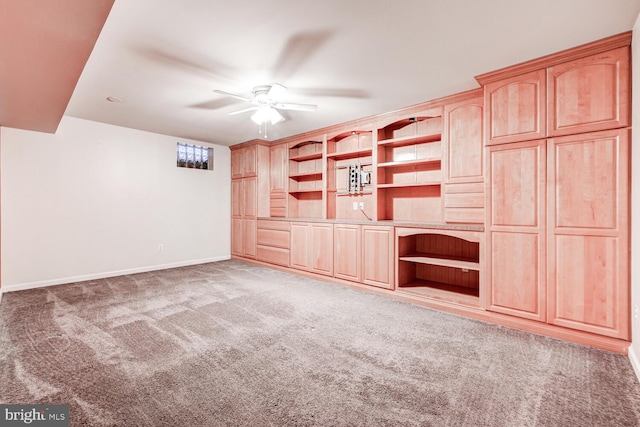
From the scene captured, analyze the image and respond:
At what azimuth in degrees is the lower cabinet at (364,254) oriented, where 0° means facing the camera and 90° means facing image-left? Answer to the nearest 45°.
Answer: approximately 45°

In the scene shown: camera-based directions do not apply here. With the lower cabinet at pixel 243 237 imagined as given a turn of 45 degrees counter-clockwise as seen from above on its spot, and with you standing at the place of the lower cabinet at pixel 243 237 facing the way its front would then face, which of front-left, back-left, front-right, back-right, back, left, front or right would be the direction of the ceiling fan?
front

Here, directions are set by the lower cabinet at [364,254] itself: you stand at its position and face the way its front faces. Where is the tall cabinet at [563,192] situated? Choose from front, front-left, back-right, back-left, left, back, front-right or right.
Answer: left

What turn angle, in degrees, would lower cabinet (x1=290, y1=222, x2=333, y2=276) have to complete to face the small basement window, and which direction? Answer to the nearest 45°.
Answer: approximately 90° to its right

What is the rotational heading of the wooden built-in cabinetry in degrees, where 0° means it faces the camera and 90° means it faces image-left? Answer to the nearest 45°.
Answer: approximately 45°

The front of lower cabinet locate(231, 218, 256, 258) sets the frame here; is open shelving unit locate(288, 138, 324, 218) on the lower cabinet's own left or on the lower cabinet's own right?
on the lower cabinet's own left

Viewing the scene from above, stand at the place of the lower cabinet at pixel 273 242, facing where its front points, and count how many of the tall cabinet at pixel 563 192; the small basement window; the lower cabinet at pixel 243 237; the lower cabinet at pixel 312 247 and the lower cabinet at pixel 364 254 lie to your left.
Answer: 3

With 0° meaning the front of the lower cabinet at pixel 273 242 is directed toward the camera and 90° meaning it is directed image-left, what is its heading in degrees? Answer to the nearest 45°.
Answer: approximately 45°

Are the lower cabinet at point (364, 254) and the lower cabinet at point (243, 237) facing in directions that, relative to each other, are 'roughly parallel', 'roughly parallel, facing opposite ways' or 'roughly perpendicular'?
roughly parallel

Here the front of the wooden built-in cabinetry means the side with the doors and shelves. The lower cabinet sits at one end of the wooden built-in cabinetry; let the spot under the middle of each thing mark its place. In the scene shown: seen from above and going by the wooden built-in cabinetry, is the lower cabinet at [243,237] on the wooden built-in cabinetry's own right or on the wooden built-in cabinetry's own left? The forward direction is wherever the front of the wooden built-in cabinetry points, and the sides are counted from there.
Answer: on the wooden built-in cabinetry's own right

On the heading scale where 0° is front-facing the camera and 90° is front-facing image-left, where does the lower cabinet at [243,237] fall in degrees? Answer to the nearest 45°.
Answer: approximately 45°

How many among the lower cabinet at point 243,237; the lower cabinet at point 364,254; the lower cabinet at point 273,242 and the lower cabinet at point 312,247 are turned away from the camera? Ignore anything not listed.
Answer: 0

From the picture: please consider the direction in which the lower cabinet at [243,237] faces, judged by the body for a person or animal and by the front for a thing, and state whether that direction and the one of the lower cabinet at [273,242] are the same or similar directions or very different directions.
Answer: same or similar directions

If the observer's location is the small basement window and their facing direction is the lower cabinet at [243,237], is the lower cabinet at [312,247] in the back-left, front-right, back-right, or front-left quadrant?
front-right

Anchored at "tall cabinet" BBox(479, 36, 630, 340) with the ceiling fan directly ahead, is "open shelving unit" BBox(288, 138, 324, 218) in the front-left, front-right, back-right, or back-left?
front-right
